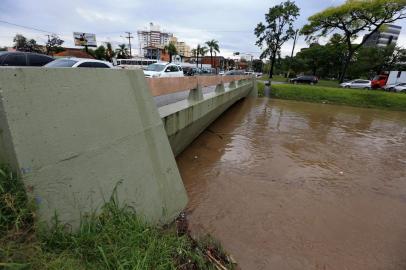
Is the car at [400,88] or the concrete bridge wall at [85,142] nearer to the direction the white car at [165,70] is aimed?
the concrete bridge wall

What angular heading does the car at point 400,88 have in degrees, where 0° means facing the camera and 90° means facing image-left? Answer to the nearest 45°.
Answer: approximately 90°

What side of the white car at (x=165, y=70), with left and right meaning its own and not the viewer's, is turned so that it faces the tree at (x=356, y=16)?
back

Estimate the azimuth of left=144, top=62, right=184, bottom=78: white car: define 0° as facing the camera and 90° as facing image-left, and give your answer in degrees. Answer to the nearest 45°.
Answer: approximately 45°

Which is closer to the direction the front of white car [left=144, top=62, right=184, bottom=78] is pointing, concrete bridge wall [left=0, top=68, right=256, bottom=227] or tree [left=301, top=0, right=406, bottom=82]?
the concrete bridge wall

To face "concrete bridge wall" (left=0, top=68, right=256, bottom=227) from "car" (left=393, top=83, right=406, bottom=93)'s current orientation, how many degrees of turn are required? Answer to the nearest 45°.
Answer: approximately 90° to its left
